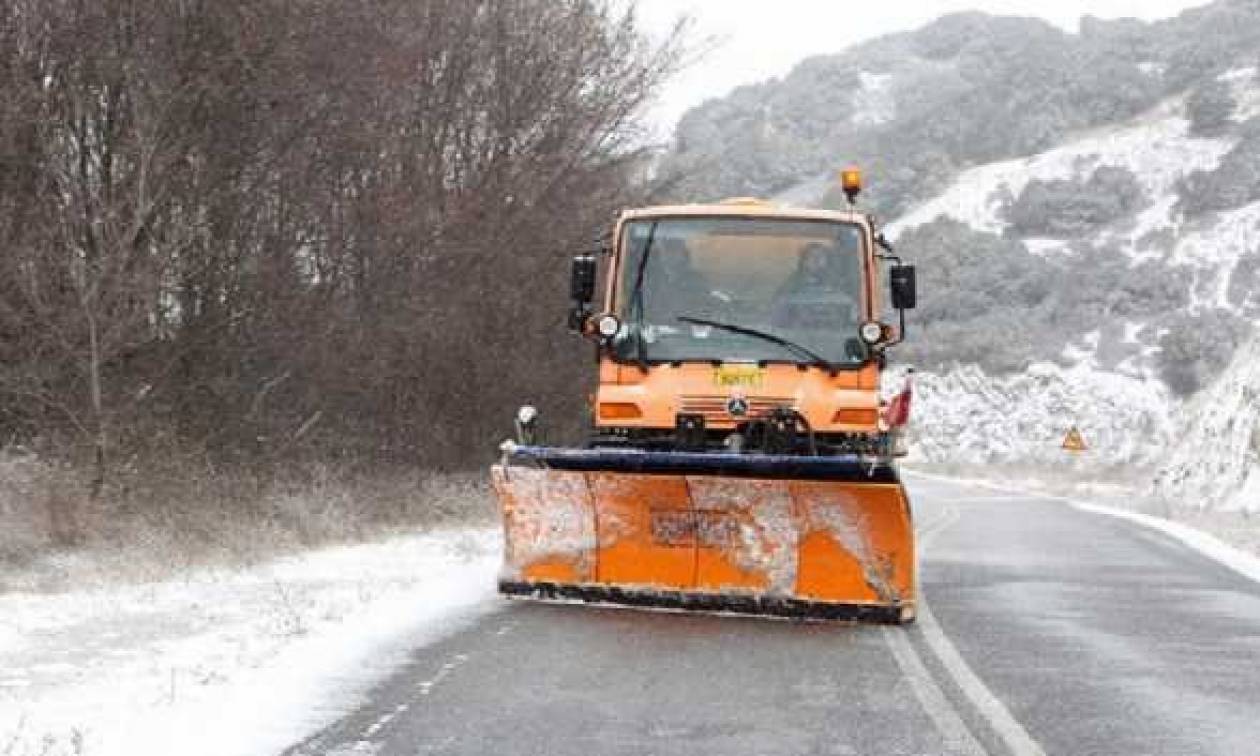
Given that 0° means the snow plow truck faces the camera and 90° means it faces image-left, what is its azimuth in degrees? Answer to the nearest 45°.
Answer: approximately 0°

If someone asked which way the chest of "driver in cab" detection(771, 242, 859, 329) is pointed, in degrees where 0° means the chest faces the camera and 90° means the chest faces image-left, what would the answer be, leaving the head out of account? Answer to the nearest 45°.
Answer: approximately 0°
